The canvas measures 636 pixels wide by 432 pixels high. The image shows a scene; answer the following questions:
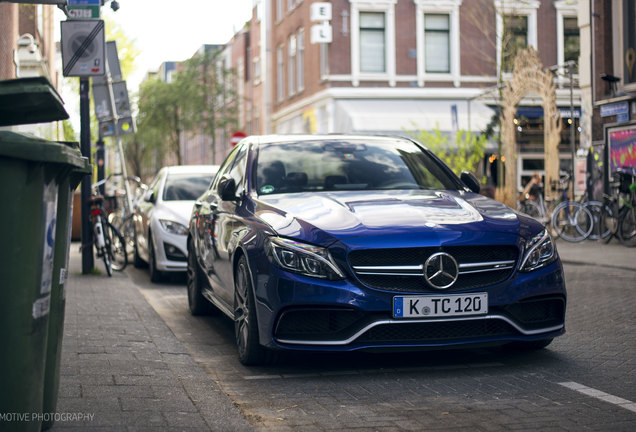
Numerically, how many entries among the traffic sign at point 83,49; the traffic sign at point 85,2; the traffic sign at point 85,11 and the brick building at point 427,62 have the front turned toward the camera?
4

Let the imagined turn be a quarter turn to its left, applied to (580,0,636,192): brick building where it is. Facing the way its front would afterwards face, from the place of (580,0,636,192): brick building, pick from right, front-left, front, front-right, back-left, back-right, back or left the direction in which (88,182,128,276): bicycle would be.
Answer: right

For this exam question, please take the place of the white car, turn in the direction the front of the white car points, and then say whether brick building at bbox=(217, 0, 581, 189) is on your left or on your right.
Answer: on your left

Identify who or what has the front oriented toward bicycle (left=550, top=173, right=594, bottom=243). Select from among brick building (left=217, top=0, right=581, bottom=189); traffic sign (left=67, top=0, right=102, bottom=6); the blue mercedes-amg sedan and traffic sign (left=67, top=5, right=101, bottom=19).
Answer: the brick building

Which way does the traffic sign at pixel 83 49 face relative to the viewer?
toward the camera

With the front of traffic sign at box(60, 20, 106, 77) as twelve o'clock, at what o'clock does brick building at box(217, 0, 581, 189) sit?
The brick building is roughly at 7 o'clock from the traffic sign.

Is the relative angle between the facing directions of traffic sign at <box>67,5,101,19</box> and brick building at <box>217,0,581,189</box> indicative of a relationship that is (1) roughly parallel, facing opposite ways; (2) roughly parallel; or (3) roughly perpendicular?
roughly parallel

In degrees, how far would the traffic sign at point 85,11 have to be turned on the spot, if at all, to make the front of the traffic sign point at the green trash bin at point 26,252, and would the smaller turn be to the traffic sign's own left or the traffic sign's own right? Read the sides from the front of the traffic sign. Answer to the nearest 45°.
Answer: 0° — it already faces it

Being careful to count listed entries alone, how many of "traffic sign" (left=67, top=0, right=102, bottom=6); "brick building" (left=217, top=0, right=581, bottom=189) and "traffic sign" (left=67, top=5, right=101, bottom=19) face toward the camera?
3

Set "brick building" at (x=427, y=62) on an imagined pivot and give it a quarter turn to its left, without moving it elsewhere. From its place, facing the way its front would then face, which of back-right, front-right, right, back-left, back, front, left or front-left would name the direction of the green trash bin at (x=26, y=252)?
right

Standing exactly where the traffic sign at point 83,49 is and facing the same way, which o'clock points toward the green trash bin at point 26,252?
The green trash bin is roughly at 12 o'clock from the traffic sign.

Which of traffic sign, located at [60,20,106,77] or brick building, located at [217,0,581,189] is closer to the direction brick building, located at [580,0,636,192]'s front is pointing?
the traffic sign

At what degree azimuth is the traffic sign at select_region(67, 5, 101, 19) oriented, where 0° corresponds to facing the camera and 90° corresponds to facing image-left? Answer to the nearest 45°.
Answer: approximately 0°

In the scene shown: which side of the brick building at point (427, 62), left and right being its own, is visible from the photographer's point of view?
front

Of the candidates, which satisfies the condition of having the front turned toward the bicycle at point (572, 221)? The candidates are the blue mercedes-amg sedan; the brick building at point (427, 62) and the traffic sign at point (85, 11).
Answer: the brick building

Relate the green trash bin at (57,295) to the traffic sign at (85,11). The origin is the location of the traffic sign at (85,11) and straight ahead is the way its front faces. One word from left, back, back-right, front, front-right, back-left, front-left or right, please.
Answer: front

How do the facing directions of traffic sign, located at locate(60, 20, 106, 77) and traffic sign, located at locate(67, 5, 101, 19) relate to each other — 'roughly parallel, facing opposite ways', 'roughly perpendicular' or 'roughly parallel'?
roughly parallel

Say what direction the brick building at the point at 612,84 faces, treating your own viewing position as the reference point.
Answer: facing the viewer and to the left of the viewer

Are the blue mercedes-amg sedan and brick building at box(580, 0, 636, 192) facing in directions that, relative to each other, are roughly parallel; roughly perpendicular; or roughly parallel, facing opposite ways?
roughly perpendicular
